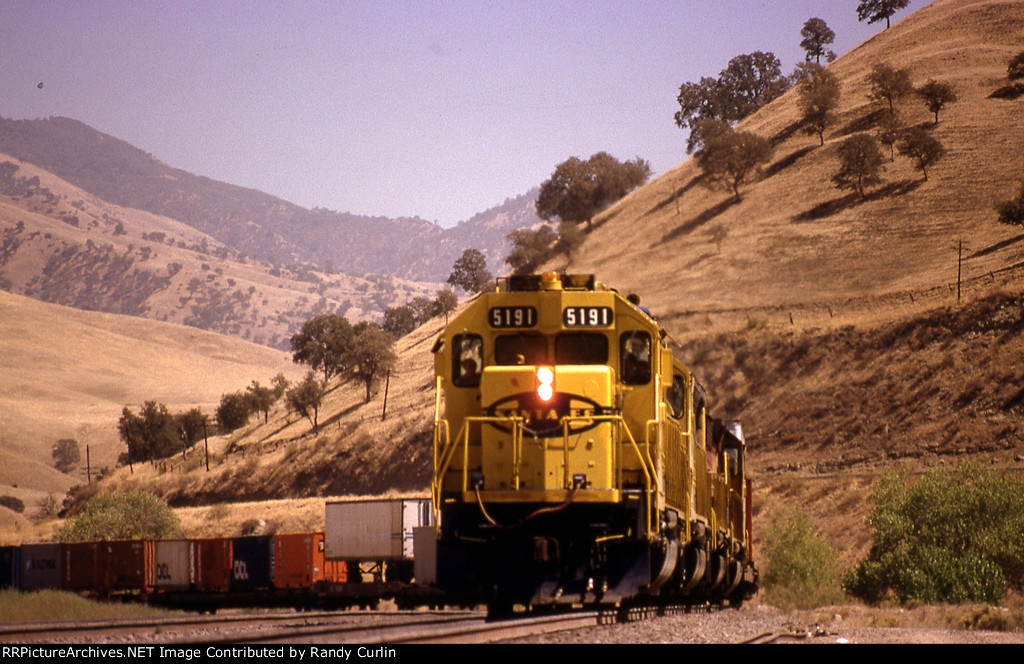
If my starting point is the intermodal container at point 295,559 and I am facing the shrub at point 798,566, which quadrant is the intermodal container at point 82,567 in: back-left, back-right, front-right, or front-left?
back-left

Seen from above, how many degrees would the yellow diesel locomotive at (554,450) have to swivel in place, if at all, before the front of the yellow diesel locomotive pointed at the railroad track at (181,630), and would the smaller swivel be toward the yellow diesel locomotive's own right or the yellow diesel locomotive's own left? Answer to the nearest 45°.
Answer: approximately 90° to the yellow diesel locomotive's own right

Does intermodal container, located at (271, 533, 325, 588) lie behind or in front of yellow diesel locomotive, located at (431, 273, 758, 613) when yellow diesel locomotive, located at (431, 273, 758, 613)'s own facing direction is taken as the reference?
behind

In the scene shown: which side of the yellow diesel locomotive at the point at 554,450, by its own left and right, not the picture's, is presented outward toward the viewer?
front

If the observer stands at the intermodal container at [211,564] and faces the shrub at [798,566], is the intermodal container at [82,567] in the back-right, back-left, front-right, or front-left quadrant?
back-left
